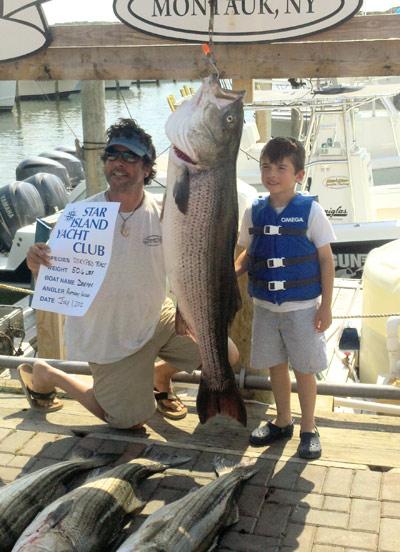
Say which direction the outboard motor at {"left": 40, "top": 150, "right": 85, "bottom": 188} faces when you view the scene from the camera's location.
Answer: facing to the left of the viewer

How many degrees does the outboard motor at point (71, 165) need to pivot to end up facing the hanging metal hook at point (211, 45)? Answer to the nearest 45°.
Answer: approximately 90° to its right

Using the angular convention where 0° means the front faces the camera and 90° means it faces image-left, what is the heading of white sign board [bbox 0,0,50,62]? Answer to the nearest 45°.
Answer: approximately 0°

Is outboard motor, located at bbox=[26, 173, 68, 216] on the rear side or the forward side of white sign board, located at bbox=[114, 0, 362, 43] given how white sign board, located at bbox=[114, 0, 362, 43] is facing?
on the rear side

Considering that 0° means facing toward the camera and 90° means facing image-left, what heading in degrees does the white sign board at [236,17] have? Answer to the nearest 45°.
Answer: approximately 0°

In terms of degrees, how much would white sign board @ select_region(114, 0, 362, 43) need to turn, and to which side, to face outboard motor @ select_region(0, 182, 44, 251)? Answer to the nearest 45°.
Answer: approximately 135° to its right

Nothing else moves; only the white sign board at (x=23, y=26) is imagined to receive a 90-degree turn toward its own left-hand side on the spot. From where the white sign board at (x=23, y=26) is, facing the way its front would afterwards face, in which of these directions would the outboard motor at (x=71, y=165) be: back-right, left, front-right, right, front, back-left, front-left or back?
left
